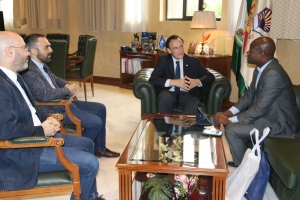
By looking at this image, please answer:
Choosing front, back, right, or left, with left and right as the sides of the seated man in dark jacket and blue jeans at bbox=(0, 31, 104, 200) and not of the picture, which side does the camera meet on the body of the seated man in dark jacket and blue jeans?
right

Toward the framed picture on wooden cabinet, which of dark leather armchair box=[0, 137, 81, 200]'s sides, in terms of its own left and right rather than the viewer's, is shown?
left

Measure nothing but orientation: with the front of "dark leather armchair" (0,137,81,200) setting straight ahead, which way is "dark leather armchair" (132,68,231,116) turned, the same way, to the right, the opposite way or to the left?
to the right

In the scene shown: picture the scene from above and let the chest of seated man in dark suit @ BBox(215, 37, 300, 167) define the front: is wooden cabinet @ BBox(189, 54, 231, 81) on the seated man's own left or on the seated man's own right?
on the seated man's own right

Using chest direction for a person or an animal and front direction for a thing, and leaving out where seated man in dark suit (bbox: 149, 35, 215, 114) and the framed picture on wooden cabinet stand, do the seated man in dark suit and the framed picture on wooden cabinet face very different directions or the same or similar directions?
same or similar directions

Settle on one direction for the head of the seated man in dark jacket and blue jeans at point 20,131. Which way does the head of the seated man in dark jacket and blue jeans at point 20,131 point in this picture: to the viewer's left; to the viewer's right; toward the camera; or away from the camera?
to the viewer's right

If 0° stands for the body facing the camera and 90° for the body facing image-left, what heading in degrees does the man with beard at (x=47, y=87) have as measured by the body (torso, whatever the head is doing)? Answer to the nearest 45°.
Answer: approximately 270°

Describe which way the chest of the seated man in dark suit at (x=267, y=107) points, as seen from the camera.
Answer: to the viewer's left

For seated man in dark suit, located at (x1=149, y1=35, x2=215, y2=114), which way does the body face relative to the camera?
toward the camera

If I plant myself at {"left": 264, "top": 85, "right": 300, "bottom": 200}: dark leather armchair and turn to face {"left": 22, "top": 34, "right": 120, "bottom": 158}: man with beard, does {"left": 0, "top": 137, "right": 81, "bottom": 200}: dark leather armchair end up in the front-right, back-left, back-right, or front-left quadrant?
front-left

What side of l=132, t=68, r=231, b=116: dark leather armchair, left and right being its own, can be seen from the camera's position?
front

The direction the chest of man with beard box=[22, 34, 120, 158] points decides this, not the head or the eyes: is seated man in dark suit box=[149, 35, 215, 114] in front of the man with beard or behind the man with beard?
in front

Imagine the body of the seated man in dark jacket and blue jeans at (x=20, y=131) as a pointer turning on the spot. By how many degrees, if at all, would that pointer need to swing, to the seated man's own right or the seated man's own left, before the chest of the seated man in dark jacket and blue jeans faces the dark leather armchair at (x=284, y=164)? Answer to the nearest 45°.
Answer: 0° — they already face it
